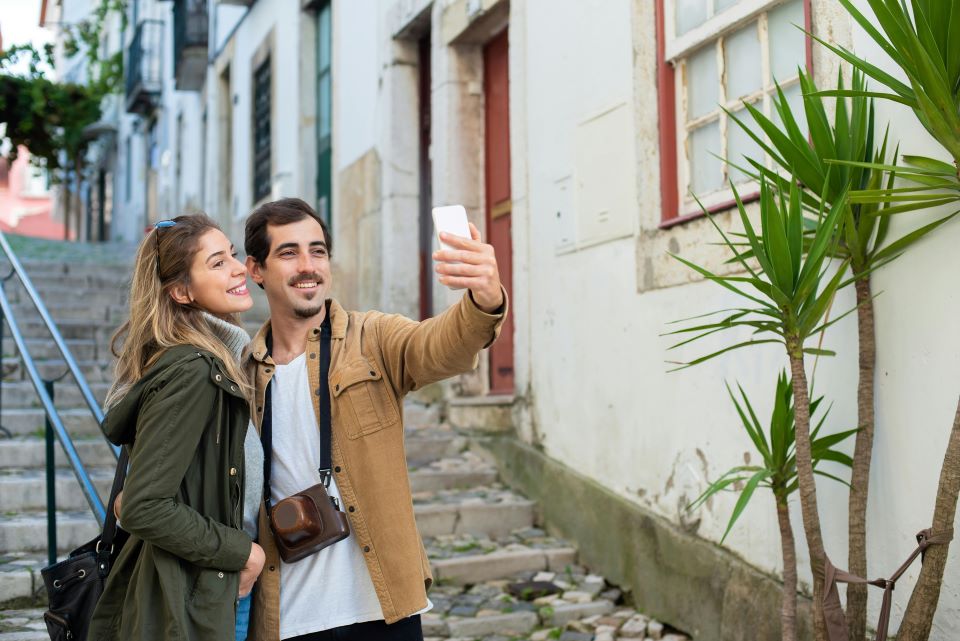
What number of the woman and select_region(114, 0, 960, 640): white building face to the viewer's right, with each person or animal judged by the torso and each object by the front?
1

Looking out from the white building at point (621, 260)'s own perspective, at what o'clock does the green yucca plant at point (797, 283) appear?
The green yucca plant is roughly at 10 o'clock from the white building.

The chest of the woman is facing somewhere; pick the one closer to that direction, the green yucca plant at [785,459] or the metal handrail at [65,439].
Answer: the green yucca plant

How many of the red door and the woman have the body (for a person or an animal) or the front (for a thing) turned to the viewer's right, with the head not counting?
1

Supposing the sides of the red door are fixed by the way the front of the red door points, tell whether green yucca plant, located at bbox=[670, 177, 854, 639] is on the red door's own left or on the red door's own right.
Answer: on the red door's own left

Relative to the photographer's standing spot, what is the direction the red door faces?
facing the viewer and to the left of the viewer

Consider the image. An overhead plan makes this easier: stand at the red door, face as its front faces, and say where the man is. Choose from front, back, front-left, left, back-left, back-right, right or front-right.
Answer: front-left

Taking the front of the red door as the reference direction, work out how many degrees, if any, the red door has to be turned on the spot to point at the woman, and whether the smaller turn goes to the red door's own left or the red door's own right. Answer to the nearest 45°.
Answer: approximately 45° to the red door's own left

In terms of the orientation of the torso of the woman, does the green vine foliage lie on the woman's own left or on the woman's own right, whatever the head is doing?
on the woman's own left

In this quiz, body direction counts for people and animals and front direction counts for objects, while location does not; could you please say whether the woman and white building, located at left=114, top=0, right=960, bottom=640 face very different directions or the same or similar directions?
very different directions

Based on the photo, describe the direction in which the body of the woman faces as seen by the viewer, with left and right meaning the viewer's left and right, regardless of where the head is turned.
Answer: facing to the right of the viewer
